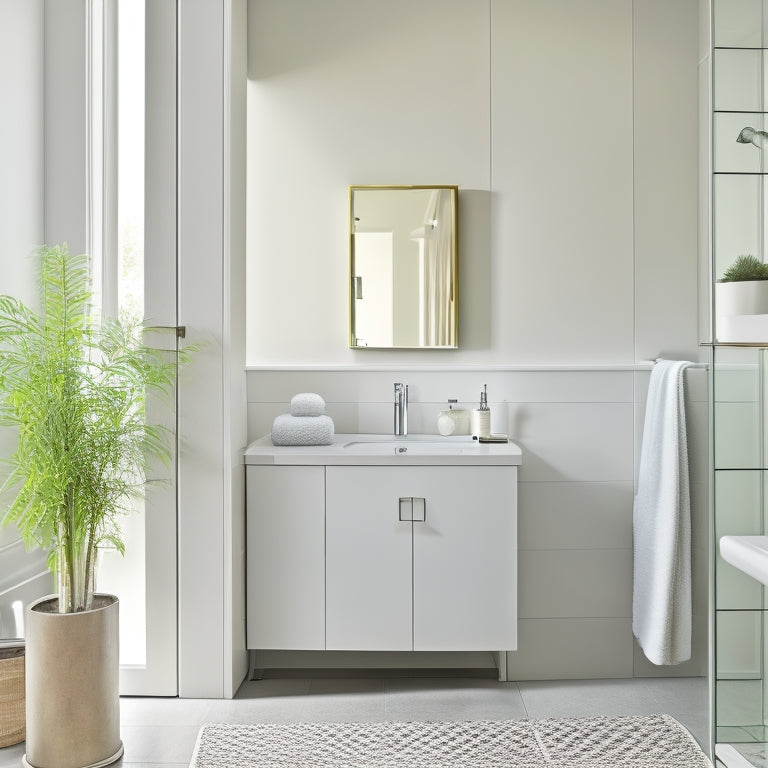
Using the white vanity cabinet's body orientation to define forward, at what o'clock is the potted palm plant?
The potted palm plant is roughly at 2 o'clock from the white vanity cabinet.

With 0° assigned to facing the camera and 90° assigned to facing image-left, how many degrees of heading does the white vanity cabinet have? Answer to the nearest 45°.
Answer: approximately 0°

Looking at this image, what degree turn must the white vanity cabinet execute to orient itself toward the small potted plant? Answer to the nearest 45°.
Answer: approximately 45° to its left

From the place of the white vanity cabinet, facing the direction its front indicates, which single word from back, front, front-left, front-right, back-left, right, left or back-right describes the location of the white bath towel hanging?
left

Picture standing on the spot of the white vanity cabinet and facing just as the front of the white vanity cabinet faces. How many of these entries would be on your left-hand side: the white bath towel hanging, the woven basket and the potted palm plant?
1

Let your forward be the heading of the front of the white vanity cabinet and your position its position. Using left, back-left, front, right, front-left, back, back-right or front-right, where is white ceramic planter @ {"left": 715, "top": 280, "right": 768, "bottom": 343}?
front-left

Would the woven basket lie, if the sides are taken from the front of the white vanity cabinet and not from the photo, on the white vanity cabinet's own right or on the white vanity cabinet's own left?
on the white vanity cabinet's own right
